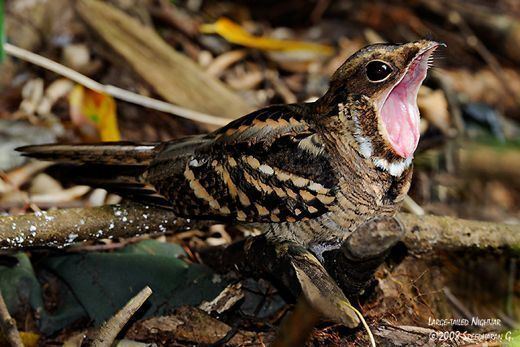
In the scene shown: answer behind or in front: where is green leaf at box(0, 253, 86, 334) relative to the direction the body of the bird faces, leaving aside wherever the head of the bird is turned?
behind

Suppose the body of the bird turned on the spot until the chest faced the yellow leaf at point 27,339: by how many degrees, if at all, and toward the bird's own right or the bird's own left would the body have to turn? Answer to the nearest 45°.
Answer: approximately 180°

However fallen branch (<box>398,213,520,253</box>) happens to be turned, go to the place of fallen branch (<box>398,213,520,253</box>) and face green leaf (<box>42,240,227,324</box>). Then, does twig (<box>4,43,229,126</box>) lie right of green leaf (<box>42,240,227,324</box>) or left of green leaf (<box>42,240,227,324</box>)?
right

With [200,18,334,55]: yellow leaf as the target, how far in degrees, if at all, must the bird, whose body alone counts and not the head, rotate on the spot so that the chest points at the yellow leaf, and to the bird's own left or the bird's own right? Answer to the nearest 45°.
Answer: approximately 90° to the bird's own left

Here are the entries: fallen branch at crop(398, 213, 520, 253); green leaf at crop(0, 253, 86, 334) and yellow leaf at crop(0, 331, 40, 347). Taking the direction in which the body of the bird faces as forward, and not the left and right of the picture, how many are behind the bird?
2

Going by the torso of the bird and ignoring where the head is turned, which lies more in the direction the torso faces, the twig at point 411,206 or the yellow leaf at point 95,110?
the twig

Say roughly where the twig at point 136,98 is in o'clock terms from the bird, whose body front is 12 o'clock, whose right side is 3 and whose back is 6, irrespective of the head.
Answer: The twig is roughly at 8 o'clock from the bird.

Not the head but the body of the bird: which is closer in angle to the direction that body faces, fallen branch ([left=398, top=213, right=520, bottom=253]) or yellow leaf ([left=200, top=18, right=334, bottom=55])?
the fallen branch

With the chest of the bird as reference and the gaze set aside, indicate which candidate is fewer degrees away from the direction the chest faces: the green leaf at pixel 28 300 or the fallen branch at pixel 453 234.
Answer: the fallen branch

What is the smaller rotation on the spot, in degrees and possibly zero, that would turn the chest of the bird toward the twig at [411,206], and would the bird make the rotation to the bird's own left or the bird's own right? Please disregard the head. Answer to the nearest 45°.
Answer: approximately 45° to the bird's own left

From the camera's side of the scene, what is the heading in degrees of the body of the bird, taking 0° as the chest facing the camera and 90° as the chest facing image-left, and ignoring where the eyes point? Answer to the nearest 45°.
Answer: approximately 270°

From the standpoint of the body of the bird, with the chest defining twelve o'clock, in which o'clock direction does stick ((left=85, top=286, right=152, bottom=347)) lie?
The stick is roughly at 5 o'clock from the bird.

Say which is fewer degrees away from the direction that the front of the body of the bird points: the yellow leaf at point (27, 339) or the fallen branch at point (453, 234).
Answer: the fallen branch

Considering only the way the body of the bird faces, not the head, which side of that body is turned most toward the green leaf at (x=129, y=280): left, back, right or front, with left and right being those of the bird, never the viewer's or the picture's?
back

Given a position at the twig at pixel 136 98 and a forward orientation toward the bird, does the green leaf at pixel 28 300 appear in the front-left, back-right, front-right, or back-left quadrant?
front-right
